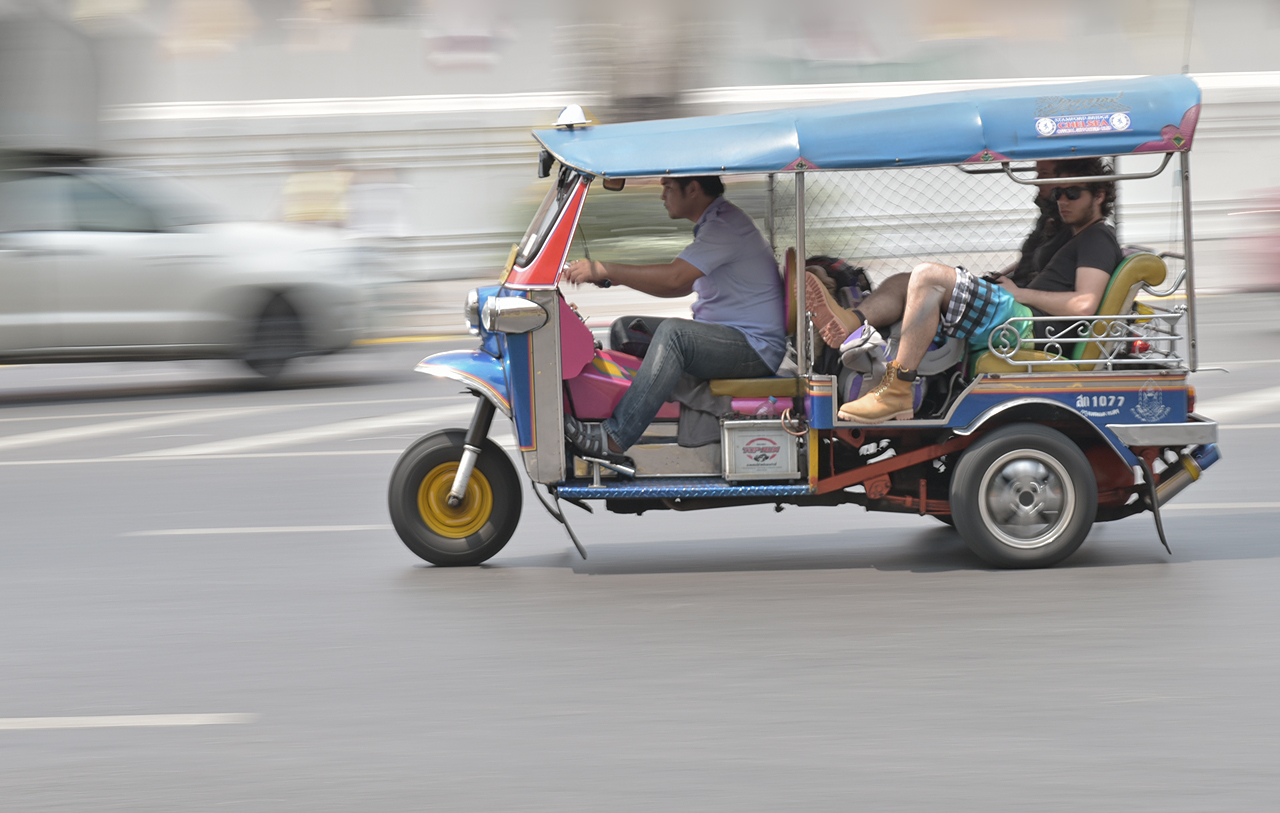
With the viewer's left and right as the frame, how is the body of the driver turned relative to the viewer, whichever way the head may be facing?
facing to the left of the viewer

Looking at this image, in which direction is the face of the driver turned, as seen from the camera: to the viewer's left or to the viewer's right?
to the viewer's left

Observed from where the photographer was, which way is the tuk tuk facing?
facing to the left of the viewer

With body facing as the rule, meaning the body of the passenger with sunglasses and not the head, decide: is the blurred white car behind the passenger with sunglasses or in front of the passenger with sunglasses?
in front

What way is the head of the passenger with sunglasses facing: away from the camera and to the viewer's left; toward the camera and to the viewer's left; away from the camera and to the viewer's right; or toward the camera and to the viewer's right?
toward the camera and to the viewer's left

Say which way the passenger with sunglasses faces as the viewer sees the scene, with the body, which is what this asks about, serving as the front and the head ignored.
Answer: to the viewer's left

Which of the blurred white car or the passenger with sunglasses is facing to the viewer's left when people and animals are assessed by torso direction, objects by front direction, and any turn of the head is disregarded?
the passenger with sunglasses

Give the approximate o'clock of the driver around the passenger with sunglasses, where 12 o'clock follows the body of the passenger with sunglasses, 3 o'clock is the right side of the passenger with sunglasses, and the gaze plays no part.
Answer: The driver is roughly at 12 o'clock from the passenger with sunglasses.

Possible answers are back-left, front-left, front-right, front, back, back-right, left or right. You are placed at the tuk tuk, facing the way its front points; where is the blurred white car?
front-right

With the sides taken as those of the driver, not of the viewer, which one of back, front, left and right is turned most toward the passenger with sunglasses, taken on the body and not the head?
back

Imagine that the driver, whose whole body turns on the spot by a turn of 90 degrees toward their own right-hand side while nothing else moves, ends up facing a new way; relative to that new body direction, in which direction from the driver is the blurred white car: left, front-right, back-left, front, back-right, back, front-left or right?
front-left

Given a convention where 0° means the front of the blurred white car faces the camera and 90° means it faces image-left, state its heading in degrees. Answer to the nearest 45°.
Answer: approximately 270°
